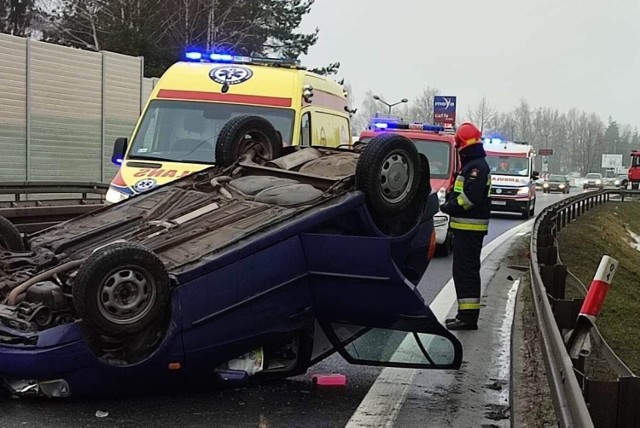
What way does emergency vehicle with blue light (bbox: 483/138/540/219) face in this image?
toward the camera

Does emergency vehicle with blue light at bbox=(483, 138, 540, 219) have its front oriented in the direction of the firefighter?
yes

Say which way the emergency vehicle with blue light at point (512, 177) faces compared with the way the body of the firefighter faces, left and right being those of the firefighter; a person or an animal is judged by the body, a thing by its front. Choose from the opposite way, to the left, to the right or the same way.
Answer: to the left

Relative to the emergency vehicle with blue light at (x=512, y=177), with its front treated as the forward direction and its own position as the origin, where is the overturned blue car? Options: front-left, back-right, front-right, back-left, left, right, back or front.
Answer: front

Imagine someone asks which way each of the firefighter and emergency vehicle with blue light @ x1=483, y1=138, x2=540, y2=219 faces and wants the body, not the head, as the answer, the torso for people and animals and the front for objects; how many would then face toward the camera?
1

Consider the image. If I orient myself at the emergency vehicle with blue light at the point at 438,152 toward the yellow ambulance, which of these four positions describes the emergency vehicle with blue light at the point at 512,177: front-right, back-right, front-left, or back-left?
back-right

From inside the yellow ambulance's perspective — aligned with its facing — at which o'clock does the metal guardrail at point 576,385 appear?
The metal guardrail is roughly at 10 o'clock from the yellow ambulance.

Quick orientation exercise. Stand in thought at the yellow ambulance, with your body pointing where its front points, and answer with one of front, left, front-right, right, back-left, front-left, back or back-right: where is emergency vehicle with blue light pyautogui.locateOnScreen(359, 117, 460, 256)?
back

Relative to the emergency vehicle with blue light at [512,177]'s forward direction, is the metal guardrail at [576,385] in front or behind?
in front

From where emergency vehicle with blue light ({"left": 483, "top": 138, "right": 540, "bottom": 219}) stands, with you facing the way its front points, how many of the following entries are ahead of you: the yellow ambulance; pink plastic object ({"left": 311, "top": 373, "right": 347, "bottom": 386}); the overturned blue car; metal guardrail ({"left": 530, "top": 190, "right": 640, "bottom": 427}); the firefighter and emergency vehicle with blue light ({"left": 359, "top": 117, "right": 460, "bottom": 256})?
6

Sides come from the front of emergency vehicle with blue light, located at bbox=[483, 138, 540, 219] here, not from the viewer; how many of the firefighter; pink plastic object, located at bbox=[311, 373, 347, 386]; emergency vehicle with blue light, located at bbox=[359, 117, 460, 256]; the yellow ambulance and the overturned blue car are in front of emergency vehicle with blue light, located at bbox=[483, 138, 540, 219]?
5

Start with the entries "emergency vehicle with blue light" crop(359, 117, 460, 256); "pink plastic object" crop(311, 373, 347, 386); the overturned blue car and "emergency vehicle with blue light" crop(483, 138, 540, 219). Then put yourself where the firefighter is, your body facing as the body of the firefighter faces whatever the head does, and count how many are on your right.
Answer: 2

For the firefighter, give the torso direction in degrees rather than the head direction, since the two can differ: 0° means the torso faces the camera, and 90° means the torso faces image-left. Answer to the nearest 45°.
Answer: approximately 90°

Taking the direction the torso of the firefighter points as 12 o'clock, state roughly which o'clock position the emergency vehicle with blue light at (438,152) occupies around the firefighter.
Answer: The emergency vehicle with blue light is roughly at 3 o'clock from the firefighter.

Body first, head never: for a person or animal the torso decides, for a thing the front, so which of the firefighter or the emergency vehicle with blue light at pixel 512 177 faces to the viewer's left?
the firefighter

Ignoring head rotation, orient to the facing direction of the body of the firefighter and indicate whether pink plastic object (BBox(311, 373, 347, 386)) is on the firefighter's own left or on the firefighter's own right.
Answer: on the firefighter's own left

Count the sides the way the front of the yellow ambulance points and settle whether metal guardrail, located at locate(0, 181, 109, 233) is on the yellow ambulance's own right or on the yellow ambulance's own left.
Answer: on the yellow ambulance's own right

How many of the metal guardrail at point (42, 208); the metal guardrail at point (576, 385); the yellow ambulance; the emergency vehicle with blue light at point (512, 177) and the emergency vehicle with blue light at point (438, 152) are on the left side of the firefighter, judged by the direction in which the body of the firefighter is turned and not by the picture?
1
